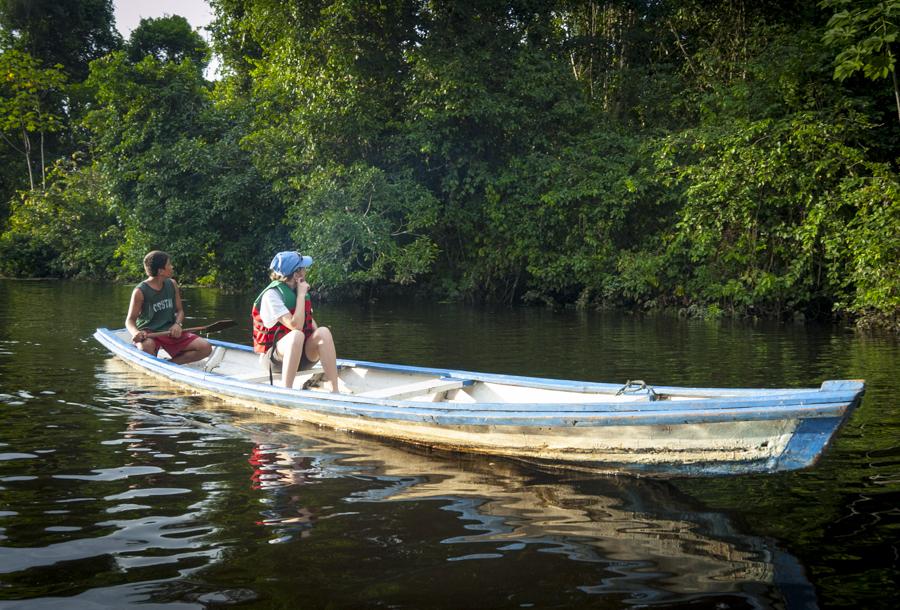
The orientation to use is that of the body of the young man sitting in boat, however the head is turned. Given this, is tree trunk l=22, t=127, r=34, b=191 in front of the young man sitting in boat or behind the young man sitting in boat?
behind

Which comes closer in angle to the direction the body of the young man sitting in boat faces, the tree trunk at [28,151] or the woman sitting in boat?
the woman sitting in boat

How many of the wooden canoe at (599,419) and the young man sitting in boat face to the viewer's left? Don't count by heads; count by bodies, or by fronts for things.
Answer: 0

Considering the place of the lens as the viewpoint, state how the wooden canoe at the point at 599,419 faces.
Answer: facing the viewer and to the right of the viewer

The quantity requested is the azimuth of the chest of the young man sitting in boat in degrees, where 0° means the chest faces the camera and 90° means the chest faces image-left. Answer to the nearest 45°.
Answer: approximately 315°
